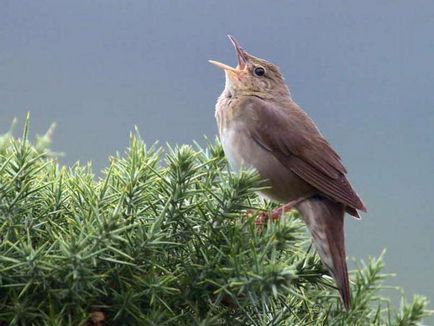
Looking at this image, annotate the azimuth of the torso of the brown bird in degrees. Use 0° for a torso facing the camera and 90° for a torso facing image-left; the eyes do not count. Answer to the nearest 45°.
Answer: approximately 90°
